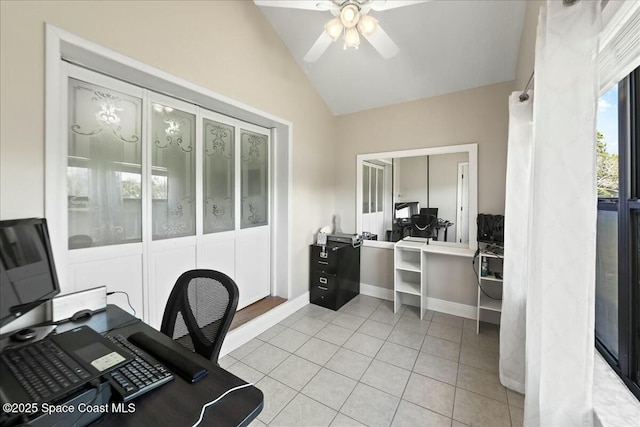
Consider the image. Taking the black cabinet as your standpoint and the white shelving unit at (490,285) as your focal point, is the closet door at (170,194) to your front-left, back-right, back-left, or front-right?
back-right

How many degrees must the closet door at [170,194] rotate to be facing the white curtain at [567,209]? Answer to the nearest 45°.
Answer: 0° — it already faces it

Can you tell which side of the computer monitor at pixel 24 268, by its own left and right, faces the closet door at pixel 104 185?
left

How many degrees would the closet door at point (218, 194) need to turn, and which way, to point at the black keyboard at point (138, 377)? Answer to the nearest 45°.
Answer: approximately 45° to its right

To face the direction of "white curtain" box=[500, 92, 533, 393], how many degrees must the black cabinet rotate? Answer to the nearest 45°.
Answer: approximately 90° to its left

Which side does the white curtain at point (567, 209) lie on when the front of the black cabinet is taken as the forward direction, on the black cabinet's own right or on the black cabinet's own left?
on the black cabinet's own left

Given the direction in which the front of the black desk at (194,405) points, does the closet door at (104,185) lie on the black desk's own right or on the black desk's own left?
on the black desk's own left

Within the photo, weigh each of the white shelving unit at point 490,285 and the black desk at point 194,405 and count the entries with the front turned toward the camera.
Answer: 1

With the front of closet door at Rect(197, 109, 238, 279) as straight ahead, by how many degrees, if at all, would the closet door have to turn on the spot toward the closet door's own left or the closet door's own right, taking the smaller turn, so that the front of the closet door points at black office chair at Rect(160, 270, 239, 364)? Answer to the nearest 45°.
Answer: approximately 45° to the closet door's own right

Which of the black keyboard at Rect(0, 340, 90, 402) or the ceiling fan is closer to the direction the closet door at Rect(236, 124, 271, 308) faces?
the ceiling fan
